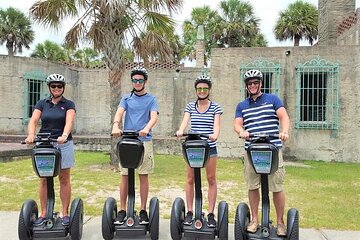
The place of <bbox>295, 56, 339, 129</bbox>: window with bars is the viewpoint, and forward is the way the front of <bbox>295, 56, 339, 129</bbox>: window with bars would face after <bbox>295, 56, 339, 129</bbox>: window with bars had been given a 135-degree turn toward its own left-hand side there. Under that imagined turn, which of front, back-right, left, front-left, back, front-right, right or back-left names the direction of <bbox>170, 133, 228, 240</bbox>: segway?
back-right

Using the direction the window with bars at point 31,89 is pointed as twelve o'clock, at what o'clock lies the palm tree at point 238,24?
The palm tree is roughly at 8 o'clock from the window with bars.

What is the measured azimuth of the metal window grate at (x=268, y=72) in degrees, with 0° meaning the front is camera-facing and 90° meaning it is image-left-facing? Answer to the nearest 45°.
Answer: approximately 0°

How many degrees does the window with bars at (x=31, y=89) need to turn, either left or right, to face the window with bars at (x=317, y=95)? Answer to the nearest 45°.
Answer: approximately 45° to its left

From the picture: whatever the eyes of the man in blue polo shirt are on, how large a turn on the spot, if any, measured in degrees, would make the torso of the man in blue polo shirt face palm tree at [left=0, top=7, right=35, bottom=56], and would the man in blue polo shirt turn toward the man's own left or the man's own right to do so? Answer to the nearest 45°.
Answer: approximately 135° to the man's own right

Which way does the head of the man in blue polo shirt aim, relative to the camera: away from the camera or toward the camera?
toward the camera

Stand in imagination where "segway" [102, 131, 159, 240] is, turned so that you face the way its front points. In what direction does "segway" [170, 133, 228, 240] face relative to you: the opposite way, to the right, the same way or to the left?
the same way

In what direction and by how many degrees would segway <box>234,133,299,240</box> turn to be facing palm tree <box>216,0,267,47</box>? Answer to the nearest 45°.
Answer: approximately 180°

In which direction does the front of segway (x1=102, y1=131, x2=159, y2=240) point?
toward the camera

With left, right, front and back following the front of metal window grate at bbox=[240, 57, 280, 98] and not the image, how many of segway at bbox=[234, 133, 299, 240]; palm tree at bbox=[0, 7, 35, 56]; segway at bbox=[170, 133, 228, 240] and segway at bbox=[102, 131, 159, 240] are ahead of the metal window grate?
3

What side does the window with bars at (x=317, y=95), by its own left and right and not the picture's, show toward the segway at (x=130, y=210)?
front

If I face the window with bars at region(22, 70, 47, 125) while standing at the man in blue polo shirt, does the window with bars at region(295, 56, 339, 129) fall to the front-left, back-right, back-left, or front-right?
front-right

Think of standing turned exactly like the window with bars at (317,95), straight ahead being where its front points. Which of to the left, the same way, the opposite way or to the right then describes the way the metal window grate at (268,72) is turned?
the same way

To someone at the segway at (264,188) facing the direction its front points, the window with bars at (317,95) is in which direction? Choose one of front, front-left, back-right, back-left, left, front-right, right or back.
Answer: back

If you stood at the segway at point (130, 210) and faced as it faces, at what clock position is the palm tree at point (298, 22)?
The palm tree is roughly at 7 o'clock from the segway.

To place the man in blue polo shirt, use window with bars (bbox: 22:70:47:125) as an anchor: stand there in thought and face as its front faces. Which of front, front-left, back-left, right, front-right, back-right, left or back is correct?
front

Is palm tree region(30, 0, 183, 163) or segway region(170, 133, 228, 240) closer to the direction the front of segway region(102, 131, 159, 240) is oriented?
the segway

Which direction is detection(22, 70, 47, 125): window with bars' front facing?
toward the camera

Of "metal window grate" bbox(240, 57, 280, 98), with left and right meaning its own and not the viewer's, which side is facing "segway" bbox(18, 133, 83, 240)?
front
